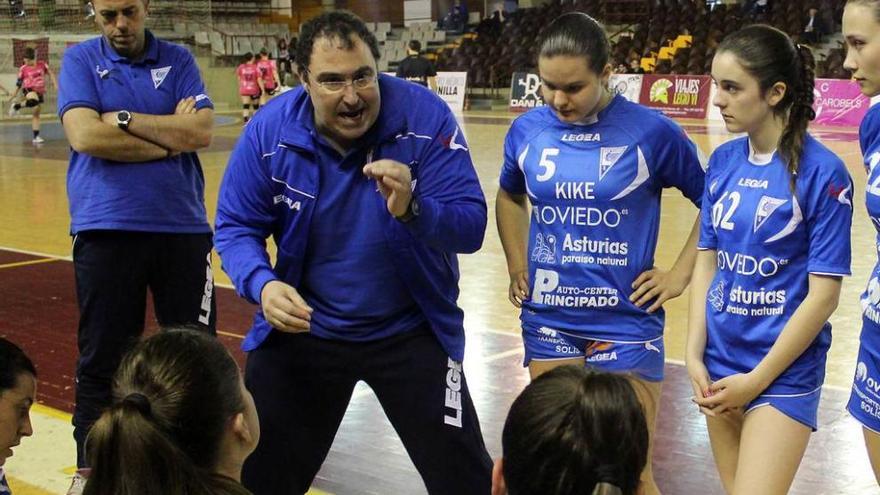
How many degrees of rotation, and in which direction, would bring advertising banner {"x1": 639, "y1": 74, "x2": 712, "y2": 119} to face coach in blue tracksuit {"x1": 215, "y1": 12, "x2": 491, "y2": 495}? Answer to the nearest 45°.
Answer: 0° — it already faces them

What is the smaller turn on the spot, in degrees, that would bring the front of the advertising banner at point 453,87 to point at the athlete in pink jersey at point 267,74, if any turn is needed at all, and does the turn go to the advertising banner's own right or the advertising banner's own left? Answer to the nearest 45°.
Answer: approximately 90° to the advertising banner's own right

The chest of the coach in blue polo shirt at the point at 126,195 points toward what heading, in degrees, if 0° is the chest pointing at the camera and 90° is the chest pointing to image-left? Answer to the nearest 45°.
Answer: approximately 0°

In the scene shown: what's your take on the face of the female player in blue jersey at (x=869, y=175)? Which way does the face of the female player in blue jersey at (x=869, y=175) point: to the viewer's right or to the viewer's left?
to the viewer's left

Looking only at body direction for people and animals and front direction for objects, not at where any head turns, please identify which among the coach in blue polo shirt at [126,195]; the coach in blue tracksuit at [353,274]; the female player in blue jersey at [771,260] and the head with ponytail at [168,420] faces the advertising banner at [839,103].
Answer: the head with ponytail

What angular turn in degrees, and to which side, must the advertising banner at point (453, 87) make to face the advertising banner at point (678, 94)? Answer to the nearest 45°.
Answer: approximately 45° to its left

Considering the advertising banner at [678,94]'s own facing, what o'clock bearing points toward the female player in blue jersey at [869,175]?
The female player in blue jersey is roughly at 12 o'clock from the advertising banner.

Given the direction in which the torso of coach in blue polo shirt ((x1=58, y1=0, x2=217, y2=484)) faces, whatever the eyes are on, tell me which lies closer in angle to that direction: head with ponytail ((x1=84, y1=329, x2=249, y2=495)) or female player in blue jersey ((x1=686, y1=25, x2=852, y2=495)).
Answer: the head with ponytail

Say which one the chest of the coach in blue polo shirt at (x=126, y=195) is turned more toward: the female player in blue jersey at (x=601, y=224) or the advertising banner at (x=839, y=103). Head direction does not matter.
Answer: the female player in blue jersey

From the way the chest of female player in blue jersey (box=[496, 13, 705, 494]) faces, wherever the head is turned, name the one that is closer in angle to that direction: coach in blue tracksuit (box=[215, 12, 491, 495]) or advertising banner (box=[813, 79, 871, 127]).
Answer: the coach in blue tracksuit
